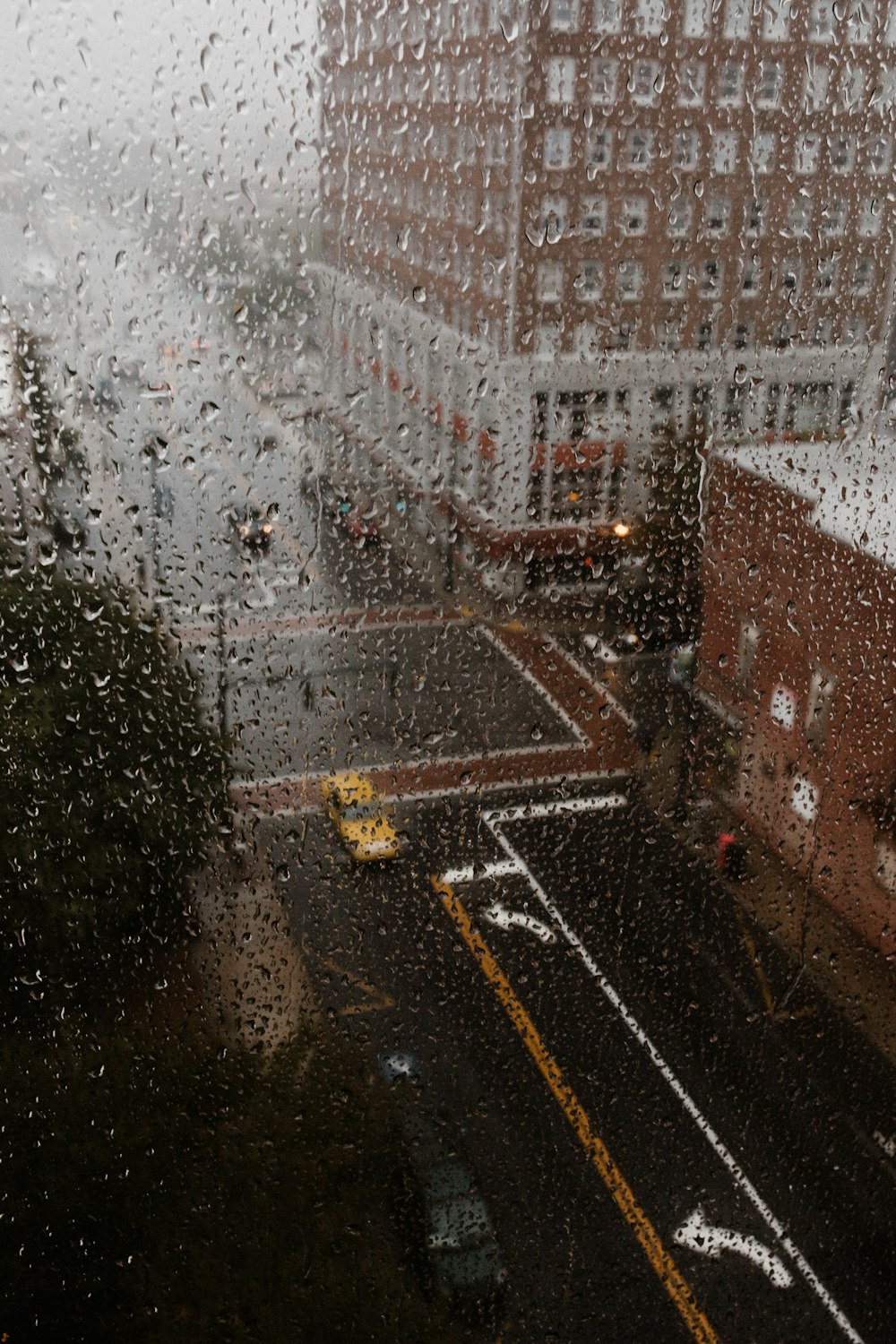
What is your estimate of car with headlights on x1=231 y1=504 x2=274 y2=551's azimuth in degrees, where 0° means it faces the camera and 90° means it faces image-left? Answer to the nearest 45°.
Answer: approximately 0°
